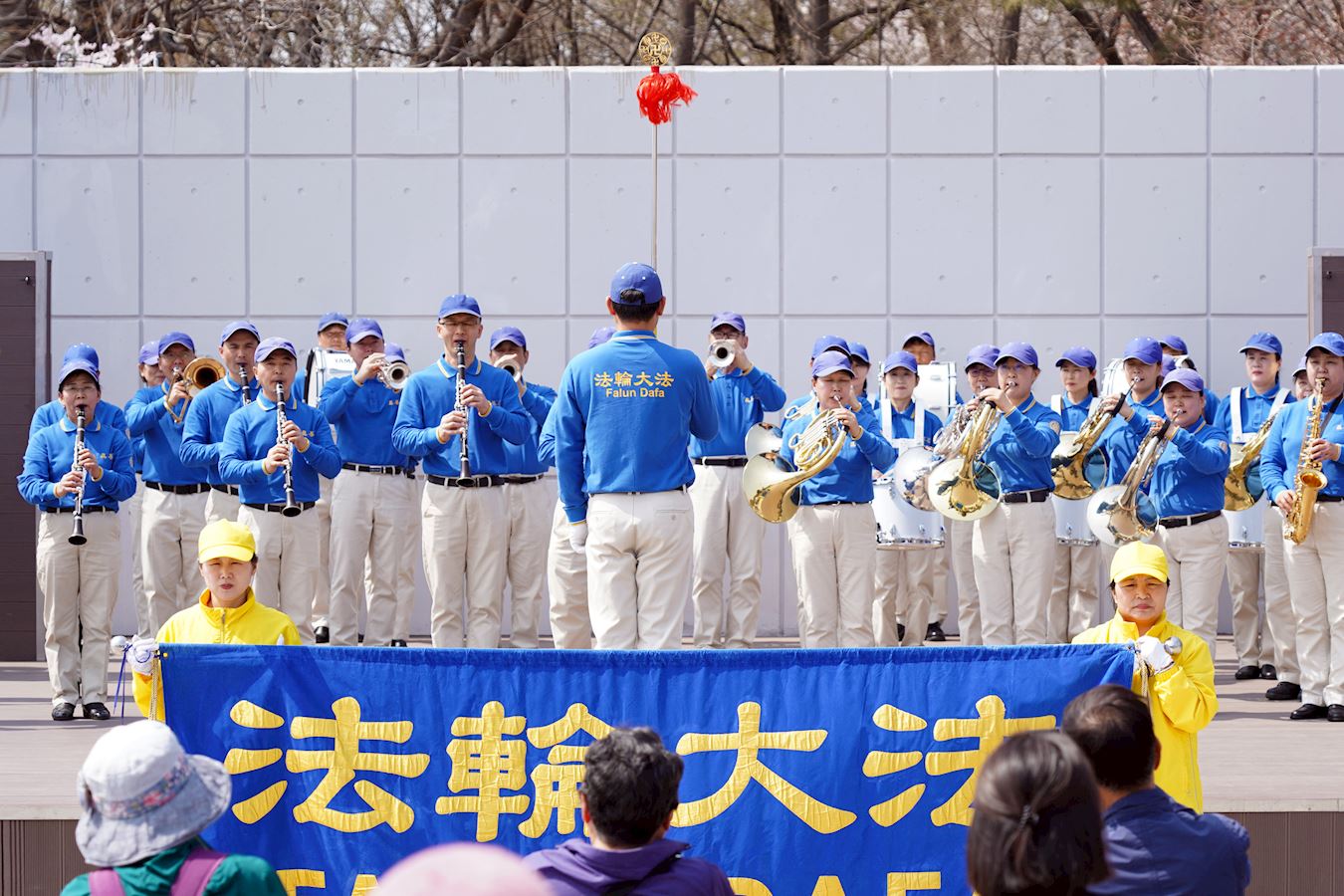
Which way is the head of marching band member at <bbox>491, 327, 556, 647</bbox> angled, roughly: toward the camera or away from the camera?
toward the camera

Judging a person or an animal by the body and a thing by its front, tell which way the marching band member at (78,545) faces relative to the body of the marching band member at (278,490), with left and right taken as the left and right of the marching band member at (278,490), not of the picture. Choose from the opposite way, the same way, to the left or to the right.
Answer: the same way

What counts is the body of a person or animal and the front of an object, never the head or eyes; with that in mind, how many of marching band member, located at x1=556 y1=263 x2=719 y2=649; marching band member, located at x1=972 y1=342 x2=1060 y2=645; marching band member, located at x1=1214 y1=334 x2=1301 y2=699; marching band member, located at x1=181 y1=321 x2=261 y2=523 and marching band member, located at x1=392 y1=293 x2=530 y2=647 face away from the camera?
1

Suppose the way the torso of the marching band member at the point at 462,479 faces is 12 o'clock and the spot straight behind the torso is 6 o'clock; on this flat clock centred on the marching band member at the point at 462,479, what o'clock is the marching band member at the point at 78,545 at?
the marching band member at the point at 78,545 is roughly at 3 o'clock from the marching band member at the point at 462,479.

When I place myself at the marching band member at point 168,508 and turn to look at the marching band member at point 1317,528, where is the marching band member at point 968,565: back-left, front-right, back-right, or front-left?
front-left

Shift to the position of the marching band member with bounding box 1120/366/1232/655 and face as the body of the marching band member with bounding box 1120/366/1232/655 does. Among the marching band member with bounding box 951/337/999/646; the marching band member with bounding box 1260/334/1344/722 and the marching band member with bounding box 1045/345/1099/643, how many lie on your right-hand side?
2

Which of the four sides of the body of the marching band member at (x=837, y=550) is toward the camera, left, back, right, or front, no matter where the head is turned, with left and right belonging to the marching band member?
front

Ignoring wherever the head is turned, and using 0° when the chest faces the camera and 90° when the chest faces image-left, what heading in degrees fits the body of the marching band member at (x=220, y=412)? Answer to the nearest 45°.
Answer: approximately 315°

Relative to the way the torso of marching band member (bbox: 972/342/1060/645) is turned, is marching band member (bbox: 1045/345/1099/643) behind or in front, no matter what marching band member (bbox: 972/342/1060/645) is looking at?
behind

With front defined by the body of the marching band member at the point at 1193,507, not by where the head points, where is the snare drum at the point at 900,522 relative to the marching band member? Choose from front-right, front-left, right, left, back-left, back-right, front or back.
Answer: front-right

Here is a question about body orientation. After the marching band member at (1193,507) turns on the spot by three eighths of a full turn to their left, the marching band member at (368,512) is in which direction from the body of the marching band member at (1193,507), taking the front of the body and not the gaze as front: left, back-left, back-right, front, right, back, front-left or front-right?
back

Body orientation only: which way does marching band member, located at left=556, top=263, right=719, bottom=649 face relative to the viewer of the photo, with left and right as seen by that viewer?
facing away from the viewer

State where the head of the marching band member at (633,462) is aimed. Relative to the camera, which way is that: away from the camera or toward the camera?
away from the camera

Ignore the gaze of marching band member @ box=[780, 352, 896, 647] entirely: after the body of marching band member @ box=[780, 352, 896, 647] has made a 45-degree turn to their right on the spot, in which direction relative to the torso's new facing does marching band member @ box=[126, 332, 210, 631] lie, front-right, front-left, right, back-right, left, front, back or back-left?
front-right

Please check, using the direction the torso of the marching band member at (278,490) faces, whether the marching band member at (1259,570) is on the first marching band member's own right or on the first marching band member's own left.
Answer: on the first marching band member's own left

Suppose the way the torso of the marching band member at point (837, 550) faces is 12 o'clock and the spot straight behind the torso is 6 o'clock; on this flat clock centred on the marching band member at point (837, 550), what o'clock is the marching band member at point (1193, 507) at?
the marching band member at point (1193, 507) is roughly at 9 o'clock from the marching band member at point (837, 550).

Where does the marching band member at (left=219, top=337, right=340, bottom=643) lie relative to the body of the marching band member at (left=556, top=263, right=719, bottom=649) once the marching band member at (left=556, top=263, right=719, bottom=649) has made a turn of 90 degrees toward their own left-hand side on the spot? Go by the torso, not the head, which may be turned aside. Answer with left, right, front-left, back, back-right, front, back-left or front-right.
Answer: front-right

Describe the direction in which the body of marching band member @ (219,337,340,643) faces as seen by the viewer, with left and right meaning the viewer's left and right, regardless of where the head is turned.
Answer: facing the viewer
